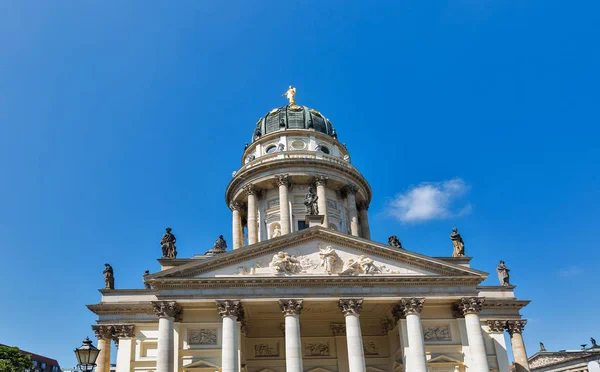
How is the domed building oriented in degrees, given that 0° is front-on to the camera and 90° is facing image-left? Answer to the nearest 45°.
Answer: approximately 0°

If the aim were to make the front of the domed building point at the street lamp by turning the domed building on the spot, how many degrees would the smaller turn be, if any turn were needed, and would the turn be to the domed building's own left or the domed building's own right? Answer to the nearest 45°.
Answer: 0° — it already faces it
